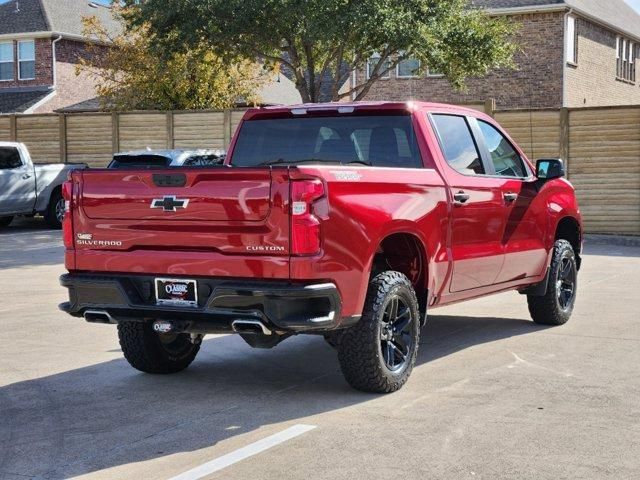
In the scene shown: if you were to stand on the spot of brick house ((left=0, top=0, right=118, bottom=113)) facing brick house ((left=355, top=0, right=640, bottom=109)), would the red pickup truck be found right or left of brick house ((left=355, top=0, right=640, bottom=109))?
right

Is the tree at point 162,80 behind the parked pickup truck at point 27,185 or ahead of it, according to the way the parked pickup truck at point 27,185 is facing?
behind

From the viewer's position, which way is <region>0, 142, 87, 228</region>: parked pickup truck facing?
facing the viewer and to the left of the viewer

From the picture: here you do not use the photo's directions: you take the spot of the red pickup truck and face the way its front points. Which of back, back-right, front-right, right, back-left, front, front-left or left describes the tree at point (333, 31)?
front-left

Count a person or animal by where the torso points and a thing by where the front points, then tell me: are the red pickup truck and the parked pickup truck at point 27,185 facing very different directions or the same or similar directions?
very different directions

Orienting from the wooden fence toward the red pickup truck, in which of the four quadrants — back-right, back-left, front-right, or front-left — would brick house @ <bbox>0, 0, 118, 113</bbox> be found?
back-right

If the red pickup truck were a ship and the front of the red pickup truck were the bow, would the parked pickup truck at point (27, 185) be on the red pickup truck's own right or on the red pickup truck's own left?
on the red pickup truck's own left

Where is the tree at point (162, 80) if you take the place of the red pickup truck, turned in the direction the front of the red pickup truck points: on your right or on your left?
on your left

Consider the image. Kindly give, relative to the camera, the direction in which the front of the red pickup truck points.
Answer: facing away from the viewer and to the right of the viewer

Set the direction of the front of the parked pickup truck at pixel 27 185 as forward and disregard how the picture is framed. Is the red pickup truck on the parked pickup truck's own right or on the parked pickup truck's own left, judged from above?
on the parked pickup truck's own left

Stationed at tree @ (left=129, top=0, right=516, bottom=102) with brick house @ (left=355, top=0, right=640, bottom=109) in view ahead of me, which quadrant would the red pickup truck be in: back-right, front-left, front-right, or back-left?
back-right
